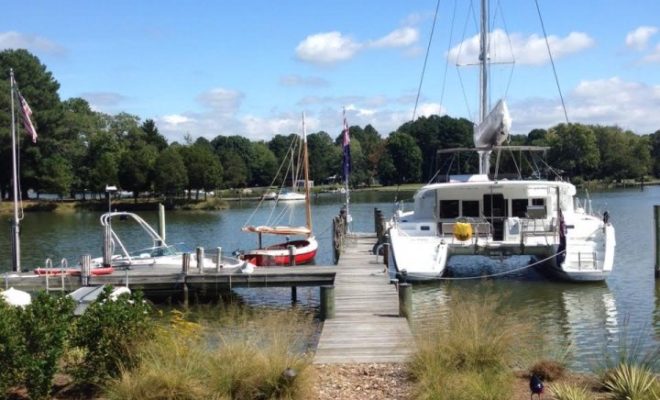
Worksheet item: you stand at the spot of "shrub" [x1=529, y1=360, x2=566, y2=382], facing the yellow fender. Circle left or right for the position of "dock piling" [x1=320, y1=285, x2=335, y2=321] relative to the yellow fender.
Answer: left

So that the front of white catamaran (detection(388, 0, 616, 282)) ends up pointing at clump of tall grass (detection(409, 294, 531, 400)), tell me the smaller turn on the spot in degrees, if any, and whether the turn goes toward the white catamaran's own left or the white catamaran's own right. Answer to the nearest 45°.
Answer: approximately 180°

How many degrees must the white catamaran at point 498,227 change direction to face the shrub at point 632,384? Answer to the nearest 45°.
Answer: approximately 180°

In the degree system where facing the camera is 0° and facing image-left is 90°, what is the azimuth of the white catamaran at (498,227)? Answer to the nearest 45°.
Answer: approximately 180°

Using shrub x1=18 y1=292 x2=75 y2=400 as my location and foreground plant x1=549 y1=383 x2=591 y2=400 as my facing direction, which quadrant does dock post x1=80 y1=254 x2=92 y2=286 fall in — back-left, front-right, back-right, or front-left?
back-left

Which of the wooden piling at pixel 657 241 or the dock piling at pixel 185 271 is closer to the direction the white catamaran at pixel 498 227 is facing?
the wooden piling

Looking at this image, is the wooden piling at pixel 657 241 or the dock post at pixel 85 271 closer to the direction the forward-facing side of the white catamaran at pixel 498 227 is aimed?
the wooden piling

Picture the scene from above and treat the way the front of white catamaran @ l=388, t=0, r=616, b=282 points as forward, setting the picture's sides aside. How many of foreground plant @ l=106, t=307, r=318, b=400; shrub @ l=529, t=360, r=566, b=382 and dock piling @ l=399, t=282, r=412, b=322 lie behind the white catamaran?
3

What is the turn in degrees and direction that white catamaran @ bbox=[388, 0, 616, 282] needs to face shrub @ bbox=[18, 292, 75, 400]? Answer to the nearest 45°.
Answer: approximately 180°

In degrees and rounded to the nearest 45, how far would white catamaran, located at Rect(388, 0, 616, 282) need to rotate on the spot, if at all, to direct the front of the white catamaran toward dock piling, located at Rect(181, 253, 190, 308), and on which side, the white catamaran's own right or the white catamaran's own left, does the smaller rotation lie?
approximately 135° to the white catamaran's own left

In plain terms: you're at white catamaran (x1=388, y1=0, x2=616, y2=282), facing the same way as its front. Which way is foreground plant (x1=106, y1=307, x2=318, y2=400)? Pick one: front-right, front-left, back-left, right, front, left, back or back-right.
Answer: back

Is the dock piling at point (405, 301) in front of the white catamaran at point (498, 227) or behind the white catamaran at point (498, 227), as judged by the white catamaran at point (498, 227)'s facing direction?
behind
